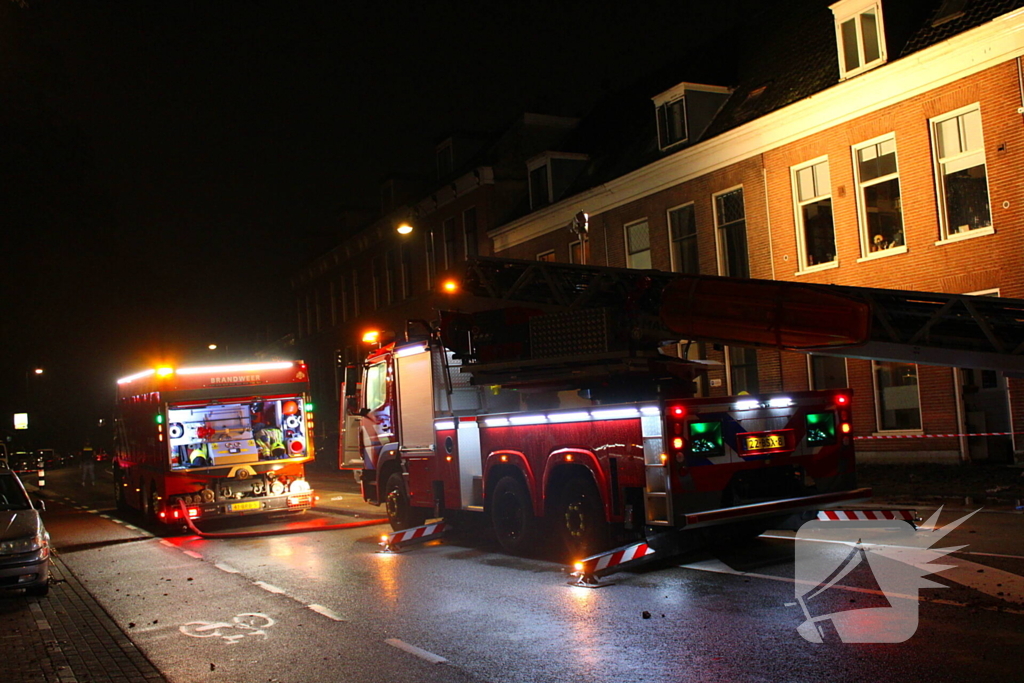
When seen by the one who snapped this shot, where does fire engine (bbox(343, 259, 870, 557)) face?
facing away from the viewer and to the left of the viewer

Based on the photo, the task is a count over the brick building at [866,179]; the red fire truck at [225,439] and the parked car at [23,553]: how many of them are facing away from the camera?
1

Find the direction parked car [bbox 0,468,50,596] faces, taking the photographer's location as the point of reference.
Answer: facing the viewer

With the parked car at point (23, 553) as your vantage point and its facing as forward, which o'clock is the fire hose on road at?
The fire hose on road is roughly at 7 o'clock from the parked car.

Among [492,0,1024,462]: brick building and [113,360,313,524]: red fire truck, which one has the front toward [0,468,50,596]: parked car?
the brick building

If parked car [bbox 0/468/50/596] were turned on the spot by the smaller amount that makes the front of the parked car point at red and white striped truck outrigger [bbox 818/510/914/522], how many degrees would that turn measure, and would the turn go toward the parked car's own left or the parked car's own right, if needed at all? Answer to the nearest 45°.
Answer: approximately 45° to the parked car's own left

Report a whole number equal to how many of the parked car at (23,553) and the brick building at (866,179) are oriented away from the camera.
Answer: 0

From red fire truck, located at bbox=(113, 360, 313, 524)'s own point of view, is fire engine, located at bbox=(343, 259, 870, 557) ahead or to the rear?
to the rear

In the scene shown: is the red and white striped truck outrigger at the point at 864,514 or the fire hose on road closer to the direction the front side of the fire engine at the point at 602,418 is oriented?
the fire hose on road

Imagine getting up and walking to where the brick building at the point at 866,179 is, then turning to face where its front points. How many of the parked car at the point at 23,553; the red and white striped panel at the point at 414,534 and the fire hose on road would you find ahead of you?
3

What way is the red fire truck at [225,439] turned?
away from the camera

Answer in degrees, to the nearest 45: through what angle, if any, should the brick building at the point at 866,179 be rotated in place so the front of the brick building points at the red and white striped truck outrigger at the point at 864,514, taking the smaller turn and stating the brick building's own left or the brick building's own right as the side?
approximately 45° to the brick building's own left

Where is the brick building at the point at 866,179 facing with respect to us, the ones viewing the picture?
facing the viewer and to the left of the viewer

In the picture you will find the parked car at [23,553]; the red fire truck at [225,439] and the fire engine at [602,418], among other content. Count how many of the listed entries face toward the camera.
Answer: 1
